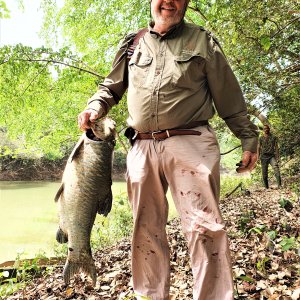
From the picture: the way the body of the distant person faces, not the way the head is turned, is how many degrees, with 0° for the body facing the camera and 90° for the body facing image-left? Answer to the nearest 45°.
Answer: approximately 0°

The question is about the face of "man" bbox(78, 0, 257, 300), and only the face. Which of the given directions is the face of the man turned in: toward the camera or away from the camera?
toward the camera

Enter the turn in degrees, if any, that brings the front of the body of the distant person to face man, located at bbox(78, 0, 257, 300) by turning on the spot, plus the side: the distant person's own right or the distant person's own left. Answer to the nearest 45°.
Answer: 0° — they already face them
